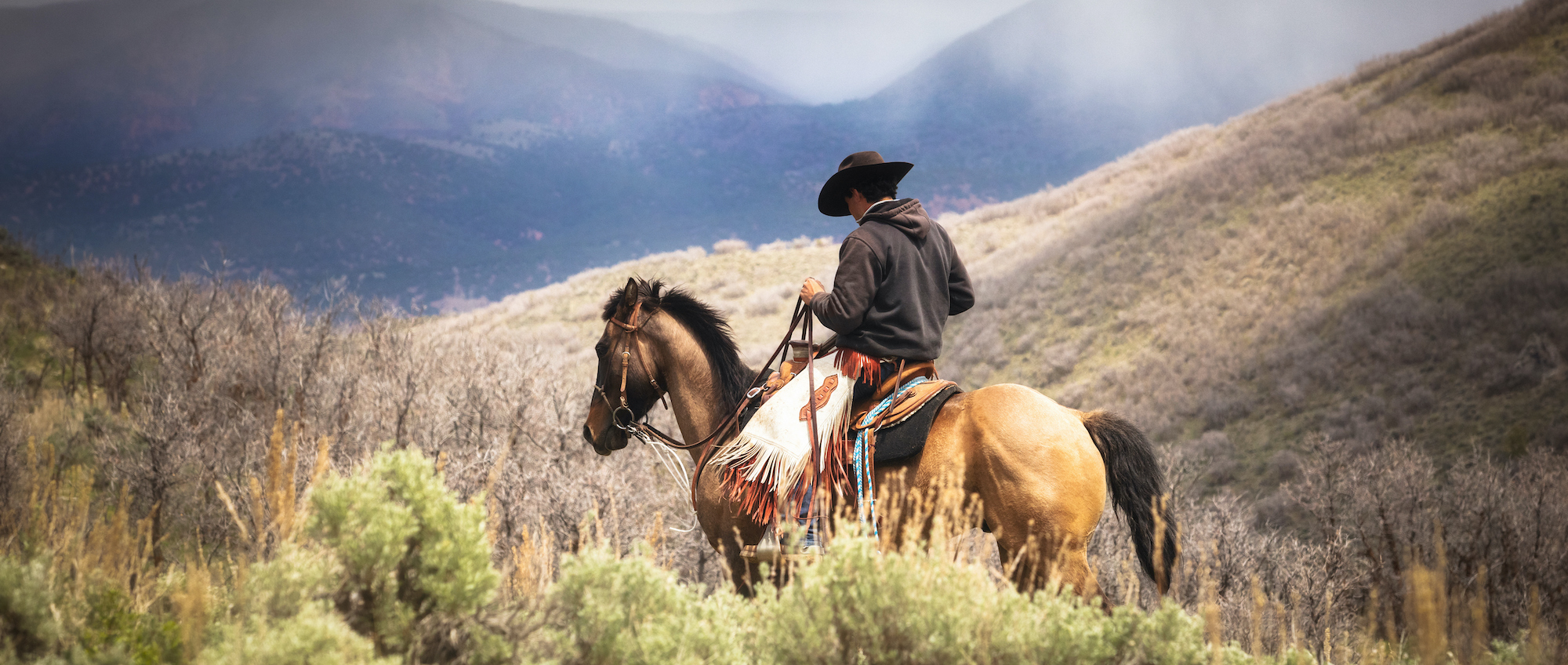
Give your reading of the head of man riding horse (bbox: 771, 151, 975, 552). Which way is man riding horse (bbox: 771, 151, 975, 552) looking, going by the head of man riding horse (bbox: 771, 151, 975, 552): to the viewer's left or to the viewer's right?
to the viewer's left

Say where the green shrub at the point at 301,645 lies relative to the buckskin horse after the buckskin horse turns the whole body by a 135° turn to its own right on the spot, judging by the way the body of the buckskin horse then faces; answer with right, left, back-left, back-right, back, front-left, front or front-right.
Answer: back

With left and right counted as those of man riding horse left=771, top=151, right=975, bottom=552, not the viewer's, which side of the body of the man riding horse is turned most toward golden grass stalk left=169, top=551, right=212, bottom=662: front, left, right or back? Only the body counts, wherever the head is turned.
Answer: left

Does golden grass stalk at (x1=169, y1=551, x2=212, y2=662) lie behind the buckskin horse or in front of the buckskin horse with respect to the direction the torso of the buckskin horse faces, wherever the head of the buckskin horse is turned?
in front

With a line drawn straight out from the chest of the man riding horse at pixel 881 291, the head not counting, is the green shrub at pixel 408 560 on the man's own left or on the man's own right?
on the man's own left

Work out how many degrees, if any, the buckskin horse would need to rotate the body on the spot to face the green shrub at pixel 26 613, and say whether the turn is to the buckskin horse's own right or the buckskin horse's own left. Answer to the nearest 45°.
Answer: approximately 45° to the buckskin horse's own left

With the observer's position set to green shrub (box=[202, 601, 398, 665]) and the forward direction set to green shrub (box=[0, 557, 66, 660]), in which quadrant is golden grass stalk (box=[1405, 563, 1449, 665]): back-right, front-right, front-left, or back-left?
back-right

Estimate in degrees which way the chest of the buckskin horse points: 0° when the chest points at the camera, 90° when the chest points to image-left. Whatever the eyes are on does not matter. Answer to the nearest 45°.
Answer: approximately 90°

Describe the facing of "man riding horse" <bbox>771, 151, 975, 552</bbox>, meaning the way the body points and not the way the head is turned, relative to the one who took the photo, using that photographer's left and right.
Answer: facing away from the viewer and to the left of the viewer
